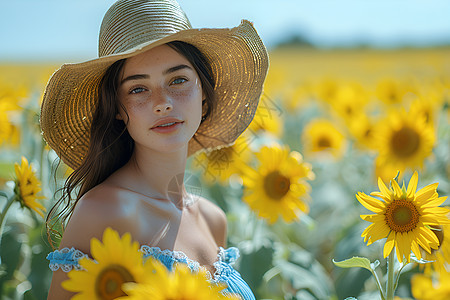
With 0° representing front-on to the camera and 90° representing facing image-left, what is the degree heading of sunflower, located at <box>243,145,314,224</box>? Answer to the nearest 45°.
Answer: approximately 0°

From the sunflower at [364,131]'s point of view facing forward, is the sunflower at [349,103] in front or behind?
behind

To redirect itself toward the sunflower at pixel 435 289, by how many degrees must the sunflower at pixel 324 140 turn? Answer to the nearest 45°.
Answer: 0° — it already faces it

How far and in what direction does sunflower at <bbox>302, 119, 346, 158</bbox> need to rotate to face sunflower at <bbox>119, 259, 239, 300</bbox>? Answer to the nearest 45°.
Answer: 0° — it already faces it

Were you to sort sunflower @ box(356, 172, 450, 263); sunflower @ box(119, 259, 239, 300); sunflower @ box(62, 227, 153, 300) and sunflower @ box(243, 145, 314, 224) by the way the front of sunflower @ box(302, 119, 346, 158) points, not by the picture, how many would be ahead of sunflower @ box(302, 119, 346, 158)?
4

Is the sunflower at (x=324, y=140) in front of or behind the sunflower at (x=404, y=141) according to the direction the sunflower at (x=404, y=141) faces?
behind
